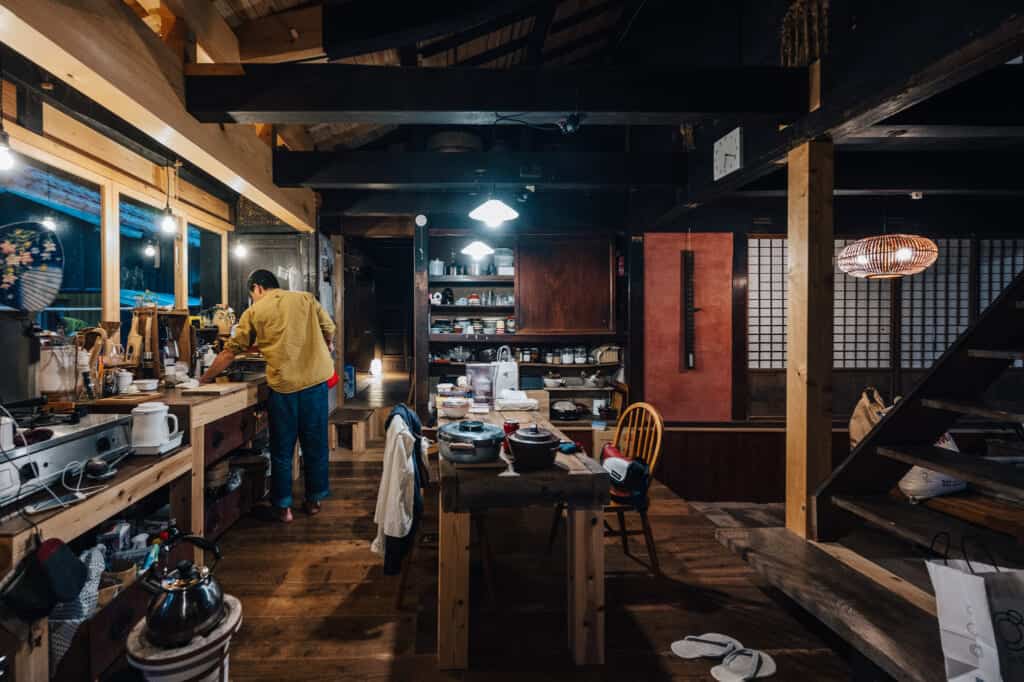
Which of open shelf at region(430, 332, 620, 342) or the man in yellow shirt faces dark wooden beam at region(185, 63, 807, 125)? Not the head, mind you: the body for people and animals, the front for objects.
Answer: the open shelf

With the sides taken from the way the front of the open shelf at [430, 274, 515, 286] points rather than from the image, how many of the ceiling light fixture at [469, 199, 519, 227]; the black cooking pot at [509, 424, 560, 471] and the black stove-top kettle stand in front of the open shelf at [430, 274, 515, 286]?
3

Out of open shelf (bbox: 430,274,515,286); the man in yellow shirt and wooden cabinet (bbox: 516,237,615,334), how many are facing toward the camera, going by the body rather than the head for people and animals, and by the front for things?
2

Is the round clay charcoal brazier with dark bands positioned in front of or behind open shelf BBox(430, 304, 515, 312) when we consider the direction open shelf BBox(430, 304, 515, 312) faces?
in front

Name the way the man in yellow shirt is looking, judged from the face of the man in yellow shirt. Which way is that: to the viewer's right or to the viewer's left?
to the viewer's left
